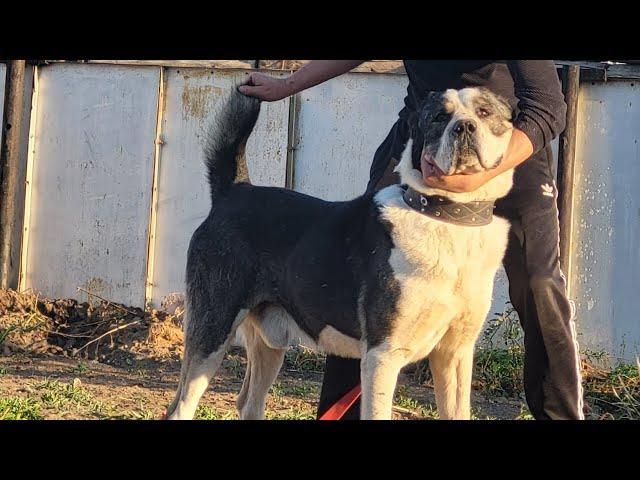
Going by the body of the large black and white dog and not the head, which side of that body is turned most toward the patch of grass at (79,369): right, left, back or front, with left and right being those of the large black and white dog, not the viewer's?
back

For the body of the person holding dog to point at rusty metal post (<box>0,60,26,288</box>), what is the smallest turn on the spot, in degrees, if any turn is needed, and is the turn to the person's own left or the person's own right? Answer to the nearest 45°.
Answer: approximately 135° to the person's own right

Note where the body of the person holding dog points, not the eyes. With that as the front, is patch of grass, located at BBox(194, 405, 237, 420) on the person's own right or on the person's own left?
on the person's own right

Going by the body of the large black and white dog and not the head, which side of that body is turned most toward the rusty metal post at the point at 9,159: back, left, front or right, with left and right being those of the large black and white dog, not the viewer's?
back

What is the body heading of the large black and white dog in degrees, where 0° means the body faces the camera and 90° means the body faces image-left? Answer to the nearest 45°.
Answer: approximately 315°

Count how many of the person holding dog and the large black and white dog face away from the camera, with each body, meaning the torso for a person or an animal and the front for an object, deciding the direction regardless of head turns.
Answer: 0

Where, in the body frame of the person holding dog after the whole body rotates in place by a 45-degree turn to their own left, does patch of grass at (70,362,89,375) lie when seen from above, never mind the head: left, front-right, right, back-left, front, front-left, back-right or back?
back
